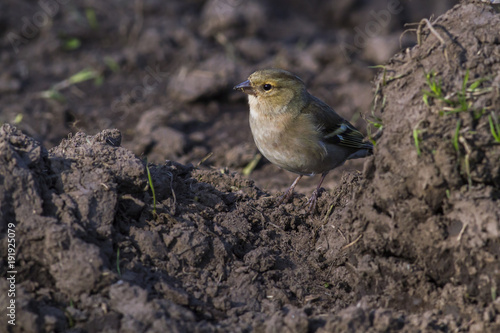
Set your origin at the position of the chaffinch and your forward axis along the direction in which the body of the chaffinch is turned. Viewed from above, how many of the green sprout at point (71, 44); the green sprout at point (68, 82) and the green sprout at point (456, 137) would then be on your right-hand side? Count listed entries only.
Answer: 2

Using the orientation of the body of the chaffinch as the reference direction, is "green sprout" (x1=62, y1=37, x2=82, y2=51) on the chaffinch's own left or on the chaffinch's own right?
on the chaffinch's own right

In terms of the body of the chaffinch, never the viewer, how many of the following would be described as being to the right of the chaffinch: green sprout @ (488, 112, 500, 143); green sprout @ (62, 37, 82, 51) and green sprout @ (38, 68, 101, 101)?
2

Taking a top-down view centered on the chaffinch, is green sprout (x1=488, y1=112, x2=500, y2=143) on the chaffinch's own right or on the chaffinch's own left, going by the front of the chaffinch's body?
on the chaffinch's own left

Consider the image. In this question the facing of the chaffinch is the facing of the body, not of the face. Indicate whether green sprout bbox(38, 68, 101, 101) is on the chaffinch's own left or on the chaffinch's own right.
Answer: on the chaffinch's own right

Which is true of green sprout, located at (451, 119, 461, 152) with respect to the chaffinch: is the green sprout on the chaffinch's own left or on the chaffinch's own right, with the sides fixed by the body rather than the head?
on the chaffinch's own left

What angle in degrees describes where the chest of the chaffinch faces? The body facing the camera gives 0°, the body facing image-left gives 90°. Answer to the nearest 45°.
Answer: approximately 45°

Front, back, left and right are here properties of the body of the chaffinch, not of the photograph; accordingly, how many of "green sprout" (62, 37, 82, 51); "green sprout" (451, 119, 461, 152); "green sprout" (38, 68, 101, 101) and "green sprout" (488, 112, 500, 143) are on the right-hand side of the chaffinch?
2
